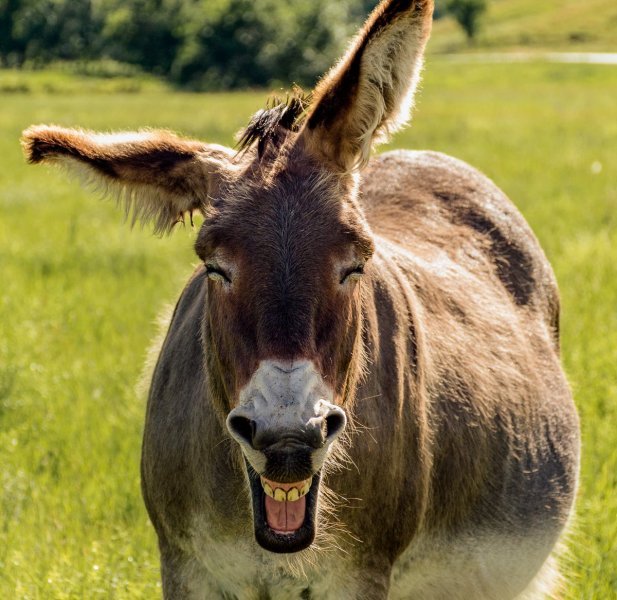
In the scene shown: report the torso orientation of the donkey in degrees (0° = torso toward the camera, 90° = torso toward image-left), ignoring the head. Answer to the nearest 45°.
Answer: approximately 45°
